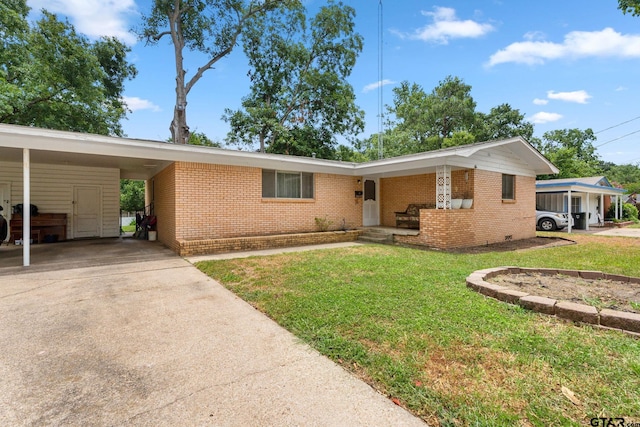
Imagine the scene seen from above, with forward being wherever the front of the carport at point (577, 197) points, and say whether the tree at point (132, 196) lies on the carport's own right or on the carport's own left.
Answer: on the carport's own right

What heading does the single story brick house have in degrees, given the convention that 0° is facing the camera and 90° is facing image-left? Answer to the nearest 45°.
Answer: approximately 315°

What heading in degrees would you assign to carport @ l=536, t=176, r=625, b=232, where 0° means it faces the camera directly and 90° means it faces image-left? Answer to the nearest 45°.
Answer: approximately 315°

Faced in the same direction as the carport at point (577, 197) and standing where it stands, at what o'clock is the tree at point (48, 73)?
The tree is roughly at 3 o'clock from the carport.

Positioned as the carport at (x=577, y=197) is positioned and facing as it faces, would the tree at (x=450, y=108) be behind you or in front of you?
behind
